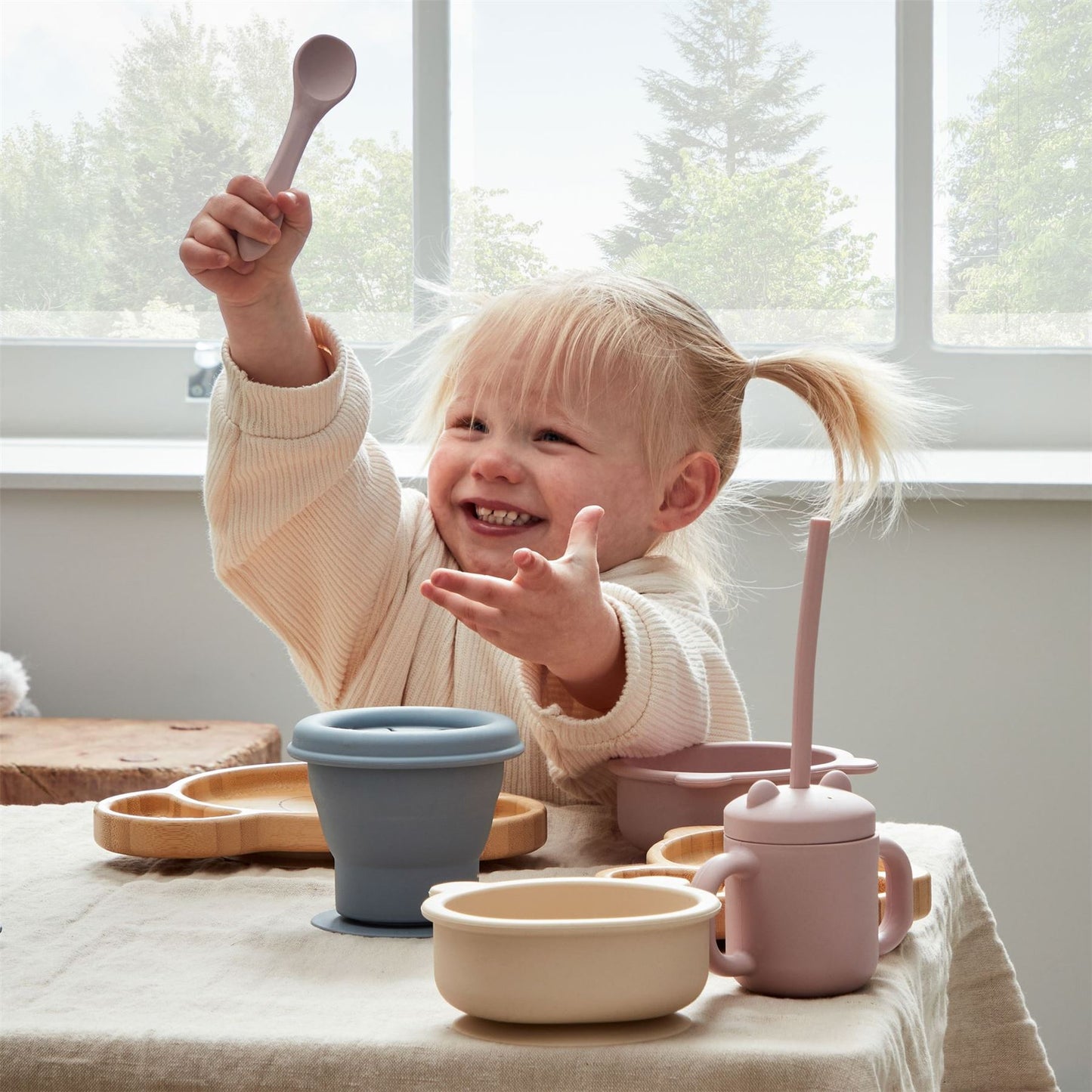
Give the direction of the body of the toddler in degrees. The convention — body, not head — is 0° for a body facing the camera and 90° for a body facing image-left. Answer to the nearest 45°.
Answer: approximately 45°

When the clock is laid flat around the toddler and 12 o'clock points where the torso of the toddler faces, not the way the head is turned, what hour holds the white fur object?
The white fur object is roughly at 3 o'clock from the toddler.

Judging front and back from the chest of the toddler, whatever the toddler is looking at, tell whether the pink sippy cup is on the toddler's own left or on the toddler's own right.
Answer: on the toddler's own left
